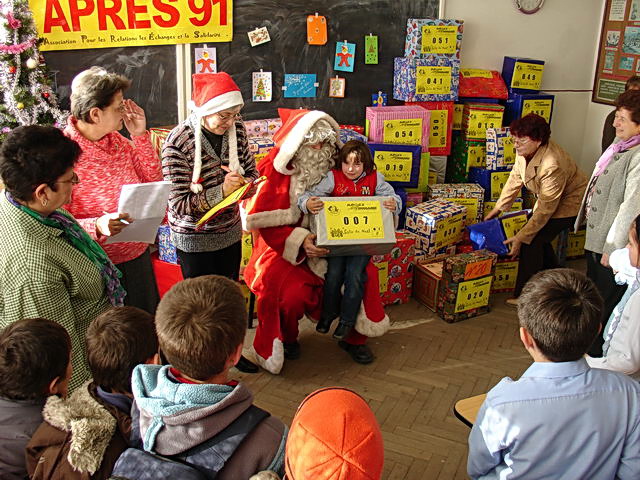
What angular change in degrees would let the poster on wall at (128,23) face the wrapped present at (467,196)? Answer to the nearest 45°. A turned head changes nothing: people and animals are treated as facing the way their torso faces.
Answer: approximately 90° to its left

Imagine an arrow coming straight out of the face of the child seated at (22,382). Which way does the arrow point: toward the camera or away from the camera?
away from the camera

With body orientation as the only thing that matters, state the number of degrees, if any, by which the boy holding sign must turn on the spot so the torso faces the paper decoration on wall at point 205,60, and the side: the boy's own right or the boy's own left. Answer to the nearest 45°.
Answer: approximately 135° to the boy's own right

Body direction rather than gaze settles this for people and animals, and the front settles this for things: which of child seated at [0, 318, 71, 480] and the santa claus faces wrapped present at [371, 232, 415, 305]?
the child seated

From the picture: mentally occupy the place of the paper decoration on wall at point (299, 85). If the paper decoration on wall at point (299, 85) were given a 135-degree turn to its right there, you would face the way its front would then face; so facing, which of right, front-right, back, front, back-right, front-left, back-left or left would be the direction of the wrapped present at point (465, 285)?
back

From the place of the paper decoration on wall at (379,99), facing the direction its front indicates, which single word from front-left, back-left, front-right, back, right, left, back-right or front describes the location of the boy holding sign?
front

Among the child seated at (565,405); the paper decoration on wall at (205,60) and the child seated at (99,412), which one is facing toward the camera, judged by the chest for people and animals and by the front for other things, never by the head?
the paper decoration on wall

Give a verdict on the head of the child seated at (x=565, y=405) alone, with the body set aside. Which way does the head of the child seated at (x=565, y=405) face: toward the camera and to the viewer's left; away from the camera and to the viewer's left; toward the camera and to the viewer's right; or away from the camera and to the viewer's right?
away from the camera and to the viewer's left

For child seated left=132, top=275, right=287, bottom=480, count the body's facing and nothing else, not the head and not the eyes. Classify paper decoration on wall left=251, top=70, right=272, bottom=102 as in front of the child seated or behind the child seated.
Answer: in front

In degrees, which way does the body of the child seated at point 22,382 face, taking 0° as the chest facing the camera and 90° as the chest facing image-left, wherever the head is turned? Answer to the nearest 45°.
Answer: approximately 225°

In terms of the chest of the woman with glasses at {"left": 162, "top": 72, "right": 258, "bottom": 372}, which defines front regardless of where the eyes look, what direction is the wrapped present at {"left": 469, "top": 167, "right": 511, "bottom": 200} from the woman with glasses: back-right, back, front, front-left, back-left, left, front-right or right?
left

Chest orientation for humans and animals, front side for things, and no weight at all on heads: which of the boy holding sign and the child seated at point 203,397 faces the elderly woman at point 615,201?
the child seated

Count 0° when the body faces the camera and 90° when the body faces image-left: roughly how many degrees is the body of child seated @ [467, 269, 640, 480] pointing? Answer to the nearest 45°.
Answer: approximately 180°

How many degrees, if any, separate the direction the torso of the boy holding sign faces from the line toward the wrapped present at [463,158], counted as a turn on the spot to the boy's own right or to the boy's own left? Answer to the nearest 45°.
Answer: approximately 135° to the boy's own left

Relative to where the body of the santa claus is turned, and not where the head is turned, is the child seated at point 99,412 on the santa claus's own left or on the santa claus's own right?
on the santa claus's own right

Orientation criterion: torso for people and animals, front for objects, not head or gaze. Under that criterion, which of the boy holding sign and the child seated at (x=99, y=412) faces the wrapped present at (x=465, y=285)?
the child seated

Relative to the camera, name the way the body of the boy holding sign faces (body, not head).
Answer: toward the camera

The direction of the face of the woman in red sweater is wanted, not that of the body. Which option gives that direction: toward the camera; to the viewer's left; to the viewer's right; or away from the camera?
to the viewer's right

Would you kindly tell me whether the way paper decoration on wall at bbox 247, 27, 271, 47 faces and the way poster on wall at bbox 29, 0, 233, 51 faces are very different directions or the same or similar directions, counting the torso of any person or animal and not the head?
same or similar directions
